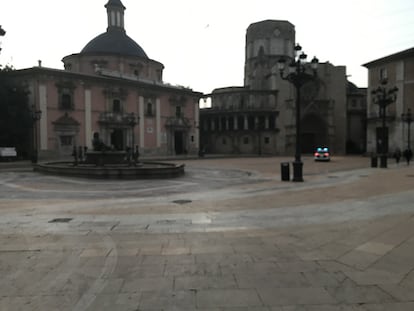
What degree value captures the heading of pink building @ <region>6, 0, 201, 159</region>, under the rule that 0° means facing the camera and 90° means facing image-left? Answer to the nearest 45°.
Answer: approximately 315°

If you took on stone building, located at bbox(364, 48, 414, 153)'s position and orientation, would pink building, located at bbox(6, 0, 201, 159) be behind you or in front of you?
in front

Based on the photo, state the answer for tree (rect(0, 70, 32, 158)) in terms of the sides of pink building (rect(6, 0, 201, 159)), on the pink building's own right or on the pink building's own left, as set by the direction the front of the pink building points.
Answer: on the pink building's own right

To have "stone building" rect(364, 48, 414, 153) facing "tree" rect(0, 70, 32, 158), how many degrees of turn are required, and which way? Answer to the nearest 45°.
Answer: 0° — it already faces it

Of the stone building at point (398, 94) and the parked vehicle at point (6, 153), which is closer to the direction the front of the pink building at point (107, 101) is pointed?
the stone building

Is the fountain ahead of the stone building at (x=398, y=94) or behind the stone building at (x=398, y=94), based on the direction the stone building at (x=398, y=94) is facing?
ahead

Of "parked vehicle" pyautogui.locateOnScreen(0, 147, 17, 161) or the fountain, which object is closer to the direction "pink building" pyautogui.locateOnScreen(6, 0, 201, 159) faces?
the fountain

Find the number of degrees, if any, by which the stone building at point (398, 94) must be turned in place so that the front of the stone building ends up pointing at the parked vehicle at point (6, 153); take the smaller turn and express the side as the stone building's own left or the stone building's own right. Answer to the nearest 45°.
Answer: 0° — it already faces it

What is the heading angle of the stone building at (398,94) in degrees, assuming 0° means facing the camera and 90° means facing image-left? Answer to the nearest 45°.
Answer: approximately 45°

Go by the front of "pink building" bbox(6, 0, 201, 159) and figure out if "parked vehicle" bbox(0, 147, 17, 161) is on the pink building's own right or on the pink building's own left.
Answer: on the pink building's own right

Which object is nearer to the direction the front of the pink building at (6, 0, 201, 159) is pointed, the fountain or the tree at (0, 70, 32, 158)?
the fountain

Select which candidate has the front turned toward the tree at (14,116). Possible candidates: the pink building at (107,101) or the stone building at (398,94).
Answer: the stone building
